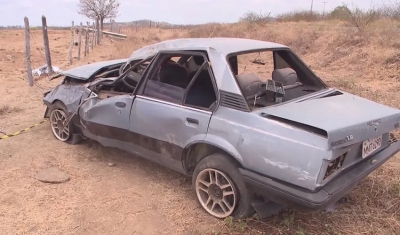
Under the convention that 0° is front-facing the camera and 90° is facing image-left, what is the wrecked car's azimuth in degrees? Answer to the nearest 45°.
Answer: approximately 135°

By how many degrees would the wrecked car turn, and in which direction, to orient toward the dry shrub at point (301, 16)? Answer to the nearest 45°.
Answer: approximately 45° to its right
